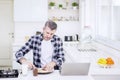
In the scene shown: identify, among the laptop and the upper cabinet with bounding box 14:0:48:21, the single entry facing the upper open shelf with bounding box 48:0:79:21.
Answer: the laptop

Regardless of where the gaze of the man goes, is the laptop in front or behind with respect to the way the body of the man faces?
in front

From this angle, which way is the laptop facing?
away from the camera

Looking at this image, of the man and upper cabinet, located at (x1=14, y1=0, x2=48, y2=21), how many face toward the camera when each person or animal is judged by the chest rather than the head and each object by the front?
2

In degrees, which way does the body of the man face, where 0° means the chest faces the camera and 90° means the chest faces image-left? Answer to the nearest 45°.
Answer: approximately 0°

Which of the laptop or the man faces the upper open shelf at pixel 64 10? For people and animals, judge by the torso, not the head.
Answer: the laptop

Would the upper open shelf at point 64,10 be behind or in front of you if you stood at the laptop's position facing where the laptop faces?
in front

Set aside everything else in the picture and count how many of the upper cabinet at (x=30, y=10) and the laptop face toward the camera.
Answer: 1

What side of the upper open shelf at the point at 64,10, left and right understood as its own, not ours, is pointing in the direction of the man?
front

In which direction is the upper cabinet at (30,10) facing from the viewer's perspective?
toward the camera

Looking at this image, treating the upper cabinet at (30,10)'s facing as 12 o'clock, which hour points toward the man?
The man is roughly at 12 o'clock from the upper cabinet.

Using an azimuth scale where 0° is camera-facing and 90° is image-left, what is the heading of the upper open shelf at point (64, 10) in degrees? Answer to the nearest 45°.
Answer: approximately 0°

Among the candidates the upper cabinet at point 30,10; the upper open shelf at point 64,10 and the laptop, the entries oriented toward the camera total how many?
2

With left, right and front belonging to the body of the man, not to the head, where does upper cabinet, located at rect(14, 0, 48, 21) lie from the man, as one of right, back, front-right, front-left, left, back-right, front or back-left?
back

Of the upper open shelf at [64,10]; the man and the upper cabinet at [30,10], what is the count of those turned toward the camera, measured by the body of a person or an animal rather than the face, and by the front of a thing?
3

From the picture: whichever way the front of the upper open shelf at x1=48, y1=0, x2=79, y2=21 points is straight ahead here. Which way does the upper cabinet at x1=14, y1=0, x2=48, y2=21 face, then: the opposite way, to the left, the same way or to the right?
the same way

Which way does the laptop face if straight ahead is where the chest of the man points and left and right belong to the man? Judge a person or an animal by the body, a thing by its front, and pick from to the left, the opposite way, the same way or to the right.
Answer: the opposite way

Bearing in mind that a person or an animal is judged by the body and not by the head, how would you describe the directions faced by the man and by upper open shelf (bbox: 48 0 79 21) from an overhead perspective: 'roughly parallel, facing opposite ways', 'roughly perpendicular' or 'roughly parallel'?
roughly parallel

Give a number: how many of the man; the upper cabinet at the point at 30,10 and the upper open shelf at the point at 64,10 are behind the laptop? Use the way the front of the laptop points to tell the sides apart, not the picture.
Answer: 0

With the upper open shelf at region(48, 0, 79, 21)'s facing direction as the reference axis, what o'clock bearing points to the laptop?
The laptop is roughly at 12 o'clock from the upper open shelf.

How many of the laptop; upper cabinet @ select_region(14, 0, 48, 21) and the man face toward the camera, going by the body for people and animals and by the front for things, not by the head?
2
